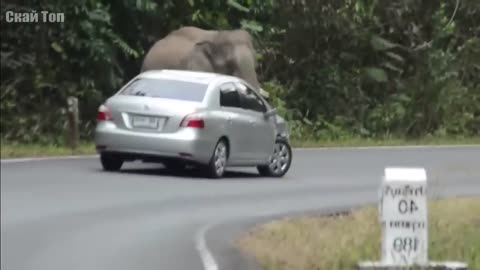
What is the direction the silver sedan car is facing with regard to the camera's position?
facing away from the viewer and to the right of the viewer

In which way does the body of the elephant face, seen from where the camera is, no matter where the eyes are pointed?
to the viewer's right

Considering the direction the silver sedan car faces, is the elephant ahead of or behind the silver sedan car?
ahead

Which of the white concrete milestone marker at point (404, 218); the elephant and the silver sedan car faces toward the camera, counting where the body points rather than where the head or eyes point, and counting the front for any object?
the white concrete milestone marker

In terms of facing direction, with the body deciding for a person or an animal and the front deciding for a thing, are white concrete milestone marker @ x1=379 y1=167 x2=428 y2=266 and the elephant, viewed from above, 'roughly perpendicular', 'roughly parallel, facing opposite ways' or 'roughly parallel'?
roughly perpendicular

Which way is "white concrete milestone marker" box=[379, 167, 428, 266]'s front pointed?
toward the camera

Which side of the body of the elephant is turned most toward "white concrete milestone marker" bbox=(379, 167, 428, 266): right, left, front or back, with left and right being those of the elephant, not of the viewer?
right

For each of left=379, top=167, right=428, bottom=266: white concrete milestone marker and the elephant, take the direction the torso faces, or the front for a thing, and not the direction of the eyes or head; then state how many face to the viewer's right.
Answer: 1

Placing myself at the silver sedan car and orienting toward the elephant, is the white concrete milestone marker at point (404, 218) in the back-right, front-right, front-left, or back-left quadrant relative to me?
back-right

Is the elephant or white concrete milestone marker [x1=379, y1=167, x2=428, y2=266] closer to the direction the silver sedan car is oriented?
the elephant
